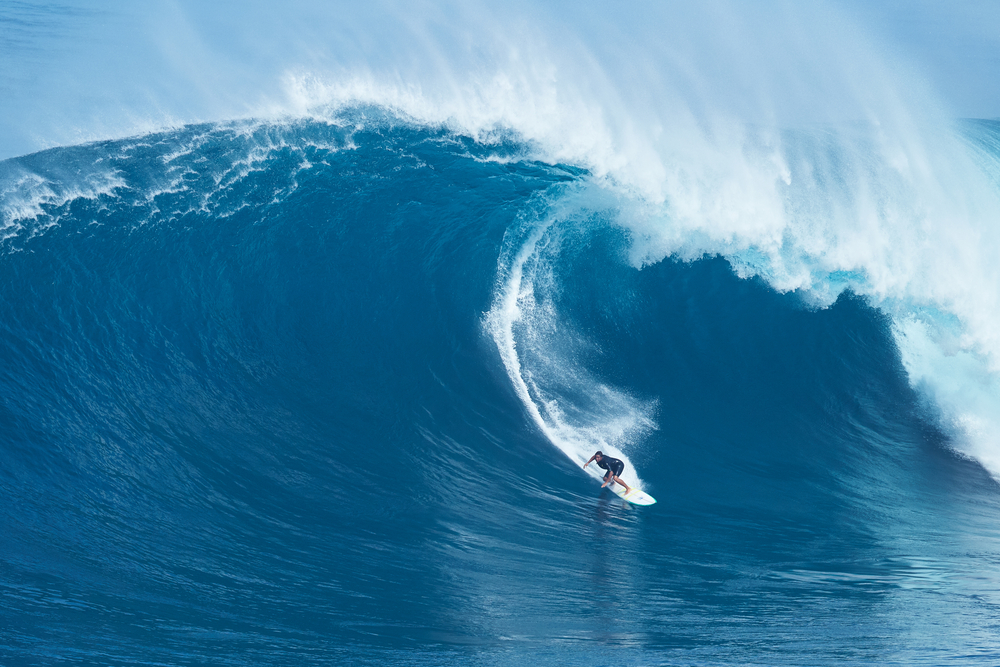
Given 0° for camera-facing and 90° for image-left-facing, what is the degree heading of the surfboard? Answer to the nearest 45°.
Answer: approximately 315°
